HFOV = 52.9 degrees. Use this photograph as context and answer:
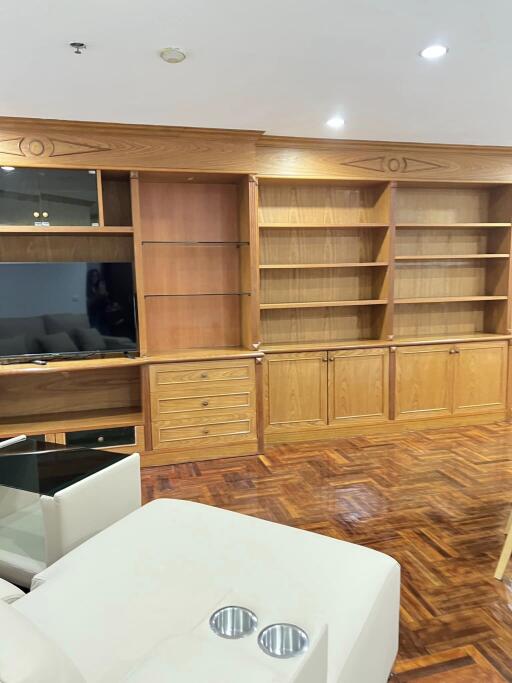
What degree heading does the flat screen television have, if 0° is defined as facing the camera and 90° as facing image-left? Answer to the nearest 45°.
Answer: approximately 0°

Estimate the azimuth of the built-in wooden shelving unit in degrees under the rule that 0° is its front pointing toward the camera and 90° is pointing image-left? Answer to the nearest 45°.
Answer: approximately 0°

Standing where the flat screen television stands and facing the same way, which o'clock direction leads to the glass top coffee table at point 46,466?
The glass top coffee table is roughly at 12 o'clock from the flat screen television.

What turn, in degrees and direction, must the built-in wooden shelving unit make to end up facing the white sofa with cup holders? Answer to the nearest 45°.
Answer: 0° — it already faces it

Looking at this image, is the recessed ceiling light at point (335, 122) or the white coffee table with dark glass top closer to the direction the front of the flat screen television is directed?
the white coffee table with dark glass top

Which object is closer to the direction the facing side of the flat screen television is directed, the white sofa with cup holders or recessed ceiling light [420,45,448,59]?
the white sofa with cup holders

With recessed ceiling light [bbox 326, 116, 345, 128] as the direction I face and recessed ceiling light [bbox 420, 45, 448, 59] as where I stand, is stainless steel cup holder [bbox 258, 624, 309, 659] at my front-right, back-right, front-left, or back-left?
back-left

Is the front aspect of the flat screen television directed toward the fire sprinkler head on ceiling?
yes
